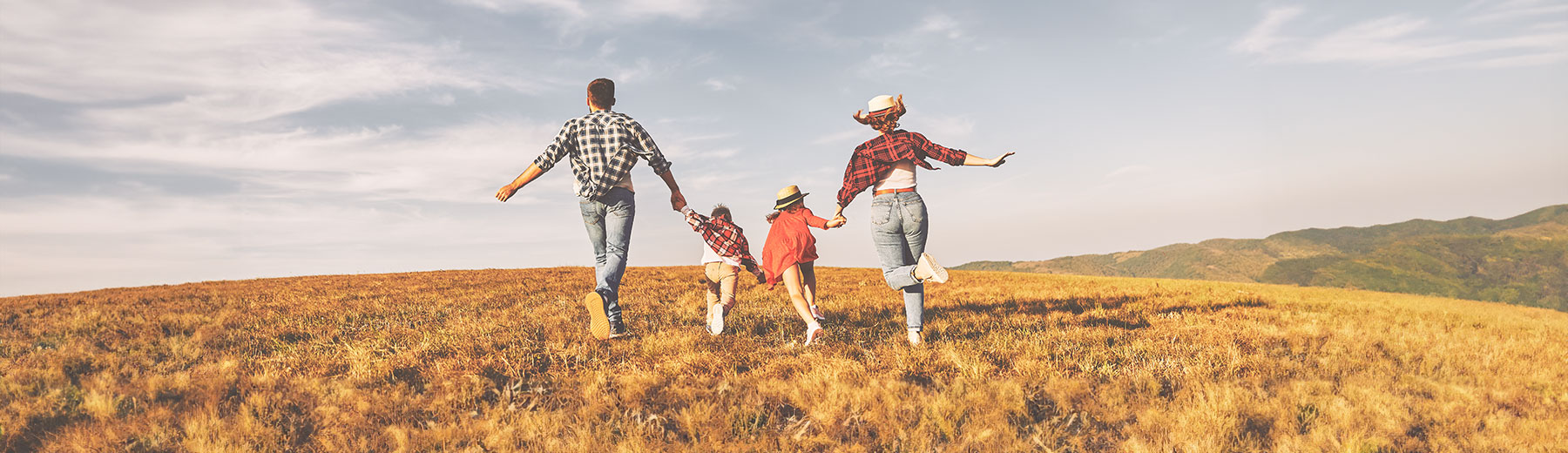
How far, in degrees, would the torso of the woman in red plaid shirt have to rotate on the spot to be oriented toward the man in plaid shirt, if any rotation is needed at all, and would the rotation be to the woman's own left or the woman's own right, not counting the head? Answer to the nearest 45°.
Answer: approximately 90° to the woman's own left

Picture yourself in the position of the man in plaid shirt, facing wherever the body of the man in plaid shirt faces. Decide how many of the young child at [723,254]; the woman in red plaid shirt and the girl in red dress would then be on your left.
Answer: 0

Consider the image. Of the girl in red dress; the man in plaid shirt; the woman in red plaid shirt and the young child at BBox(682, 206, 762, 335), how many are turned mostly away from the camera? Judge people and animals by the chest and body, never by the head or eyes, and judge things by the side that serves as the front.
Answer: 4

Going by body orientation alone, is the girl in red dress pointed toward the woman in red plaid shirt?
no

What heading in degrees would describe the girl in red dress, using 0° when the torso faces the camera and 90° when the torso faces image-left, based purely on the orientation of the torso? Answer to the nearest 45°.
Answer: approximately 180°

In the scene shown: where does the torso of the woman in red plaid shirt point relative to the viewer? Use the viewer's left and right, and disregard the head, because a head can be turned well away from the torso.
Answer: facing away from the viewer

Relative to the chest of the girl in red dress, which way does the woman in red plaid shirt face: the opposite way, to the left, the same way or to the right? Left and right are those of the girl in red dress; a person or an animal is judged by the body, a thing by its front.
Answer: the same way

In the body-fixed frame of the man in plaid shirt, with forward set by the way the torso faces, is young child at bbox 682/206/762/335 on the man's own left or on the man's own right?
on the man's own right

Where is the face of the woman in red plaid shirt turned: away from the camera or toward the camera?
away from the camera

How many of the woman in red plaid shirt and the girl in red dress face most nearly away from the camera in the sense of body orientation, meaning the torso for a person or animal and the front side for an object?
2

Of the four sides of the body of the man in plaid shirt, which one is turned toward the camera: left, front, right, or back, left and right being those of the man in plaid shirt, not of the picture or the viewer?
back

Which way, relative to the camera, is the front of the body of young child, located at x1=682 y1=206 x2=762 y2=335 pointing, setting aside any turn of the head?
away from the camera

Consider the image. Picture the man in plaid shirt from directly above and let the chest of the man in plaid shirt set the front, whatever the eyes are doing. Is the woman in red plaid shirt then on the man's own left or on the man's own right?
on the man's own right

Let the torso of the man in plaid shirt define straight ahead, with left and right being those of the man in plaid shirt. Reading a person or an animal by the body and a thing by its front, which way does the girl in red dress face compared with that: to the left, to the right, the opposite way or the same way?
the same way

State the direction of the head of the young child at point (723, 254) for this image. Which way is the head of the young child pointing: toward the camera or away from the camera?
away from the camera

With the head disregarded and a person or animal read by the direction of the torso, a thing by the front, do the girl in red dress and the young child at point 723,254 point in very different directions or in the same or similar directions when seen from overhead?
same or similar directions

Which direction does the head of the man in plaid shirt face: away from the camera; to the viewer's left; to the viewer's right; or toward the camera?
away from the camera
